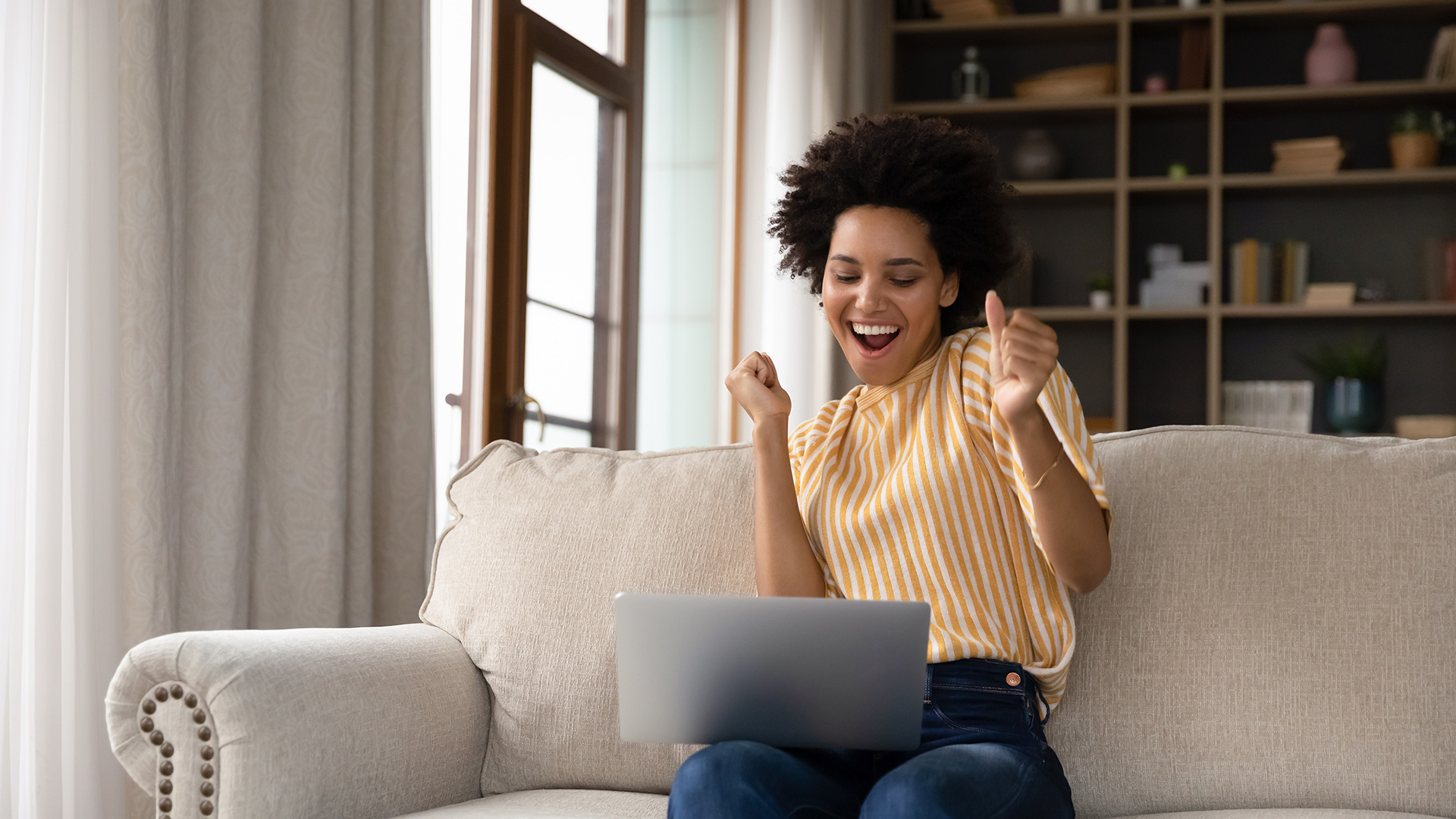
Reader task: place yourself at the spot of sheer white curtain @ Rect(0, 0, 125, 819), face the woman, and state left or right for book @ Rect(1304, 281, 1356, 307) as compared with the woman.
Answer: left

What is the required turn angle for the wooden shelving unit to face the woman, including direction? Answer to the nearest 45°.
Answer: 0° — it already faces them

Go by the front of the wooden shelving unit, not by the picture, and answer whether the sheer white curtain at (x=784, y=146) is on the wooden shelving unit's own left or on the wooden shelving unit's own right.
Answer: on the wooden shelving unit's own right

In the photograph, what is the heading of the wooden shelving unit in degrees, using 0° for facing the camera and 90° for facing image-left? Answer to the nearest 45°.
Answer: approximately 0°

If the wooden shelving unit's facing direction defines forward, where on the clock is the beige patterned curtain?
The beige patterned curtain is roughly at 1 o'clock from the wooden shelving unit.
